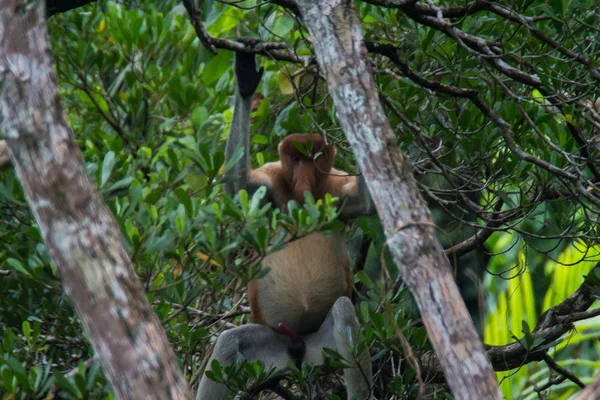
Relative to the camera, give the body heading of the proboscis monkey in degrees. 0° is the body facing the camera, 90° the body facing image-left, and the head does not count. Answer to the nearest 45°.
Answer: approximately 0°
